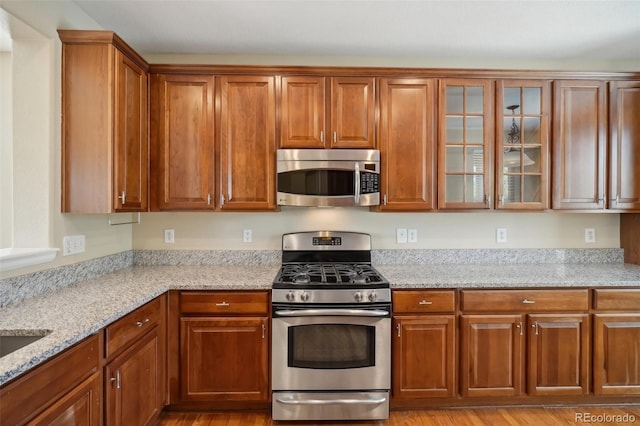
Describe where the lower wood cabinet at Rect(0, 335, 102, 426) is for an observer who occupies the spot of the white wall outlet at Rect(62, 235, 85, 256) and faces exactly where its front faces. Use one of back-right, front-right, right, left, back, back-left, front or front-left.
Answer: front-right

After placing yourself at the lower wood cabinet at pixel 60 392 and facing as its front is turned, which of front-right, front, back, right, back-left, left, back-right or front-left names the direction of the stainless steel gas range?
front-left

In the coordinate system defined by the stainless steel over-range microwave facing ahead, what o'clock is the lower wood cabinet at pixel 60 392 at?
The lower wood cabinet is roughly at 1 o'clock from the stainless steel over-range microwave.

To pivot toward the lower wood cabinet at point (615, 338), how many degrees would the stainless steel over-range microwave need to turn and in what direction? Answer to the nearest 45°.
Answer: approximately 90° to its left

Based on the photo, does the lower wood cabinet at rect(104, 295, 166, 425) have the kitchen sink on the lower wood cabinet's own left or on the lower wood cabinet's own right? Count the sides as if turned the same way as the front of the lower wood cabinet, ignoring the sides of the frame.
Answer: on the lower wood cabinet's own right

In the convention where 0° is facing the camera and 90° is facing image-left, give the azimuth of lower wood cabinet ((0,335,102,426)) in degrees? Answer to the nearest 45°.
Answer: approximately 315°

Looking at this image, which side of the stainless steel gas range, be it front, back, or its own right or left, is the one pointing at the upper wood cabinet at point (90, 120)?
right

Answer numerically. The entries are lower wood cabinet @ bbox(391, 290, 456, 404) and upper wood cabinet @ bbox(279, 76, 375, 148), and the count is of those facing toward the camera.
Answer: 2
